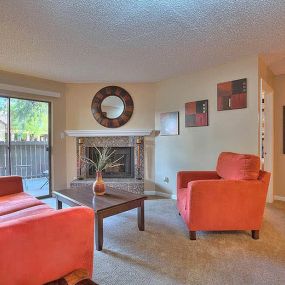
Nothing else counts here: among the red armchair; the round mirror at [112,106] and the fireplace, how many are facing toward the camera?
2

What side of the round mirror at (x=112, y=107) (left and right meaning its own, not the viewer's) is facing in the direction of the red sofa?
front

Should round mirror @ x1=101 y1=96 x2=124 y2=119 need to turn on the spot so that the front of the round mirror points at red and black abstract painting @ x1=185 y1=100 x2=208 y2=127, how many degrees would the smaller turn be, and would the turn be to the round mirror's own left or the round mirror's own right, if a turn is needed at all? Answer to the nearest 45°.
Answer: approximately 45° to the round mirror's own left

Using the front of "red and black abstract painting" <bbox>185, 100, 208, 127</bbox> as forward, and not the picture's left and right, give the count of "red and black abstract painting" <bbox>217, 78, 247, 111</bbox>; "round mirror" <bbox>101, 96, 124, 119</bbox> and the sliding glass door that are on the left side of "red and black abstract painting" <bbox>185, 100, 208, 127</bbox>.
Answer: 1

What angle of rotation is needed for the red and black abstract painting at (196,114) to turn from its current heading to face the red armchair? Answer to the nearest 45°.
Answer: approximately 45° to its left

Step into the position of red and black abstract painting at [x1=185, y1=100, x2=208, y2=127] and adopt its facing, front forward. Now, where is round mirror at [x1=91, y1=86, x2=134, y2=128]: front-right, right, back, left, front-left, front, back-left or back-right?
front-right

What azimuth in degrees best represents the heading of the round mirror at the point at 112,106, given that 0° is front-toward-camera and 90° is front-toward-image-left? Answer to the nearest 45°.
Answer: approximately 0°

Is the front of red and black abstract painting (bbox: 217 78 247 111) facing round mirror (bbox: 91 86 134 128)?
no

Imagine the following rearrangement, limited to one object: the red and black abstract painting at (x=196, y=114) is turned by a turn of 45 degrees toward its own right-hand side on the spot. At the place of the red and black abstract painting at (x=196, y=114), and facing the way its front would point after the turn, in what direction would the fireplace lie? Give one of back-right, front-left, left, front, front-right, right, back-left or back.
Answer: front

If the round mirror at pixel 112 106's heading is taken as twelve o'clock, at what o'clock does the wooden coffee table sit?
The wooden coffee table is roughly at 12 o'clock from the round mirror.

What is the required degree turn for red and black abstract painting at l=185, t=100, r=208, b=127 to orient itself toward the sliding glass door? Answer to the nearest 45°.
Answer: approximately 45° to its right

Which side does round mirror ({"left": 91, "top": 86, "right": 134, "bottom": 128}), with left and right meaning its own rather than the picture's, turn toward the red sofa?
front

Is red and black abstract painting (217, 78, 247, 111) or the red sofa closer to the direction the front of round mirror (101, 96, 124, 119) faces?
the red sofa

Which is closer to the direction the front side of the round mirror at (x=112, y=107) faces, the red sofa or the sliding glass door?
the red sofa

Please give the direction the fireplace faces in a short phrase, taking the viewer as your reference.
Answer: facing the viewer

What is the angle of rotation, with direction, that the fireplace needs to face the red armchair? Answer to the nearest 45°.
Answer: approximately 45° to its left

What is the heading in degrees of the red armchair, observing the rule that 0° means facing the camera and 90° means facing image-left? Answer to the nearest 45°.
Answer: approximately 90°

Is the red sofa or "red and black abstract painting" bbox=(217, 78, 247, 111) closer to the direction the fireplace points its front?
the red sofa
